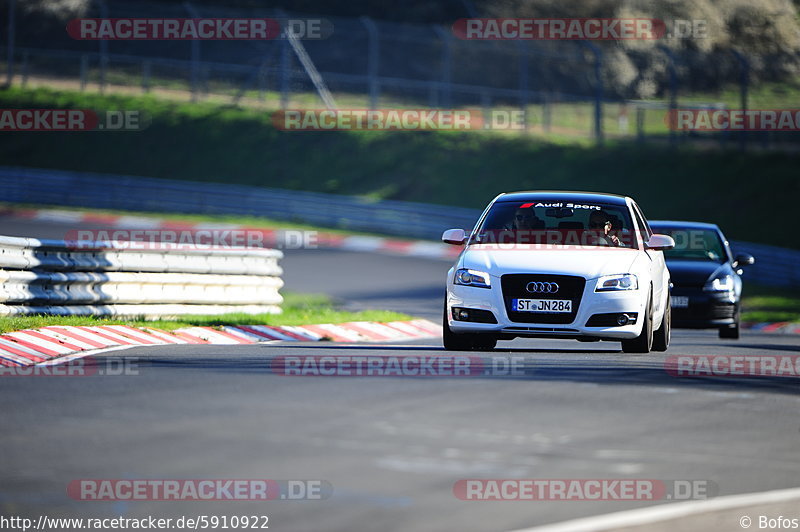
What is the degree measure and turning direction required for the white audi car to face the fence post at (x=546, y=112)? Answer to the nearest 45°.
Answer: approximately 180°

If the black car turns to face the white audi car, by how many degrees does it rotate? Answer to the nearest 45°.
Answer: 0° — it already faces it

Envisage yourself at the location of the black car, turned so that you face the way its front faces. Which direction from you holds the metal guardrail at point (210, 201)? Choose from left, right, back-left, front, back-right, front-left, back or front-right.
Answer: back-right

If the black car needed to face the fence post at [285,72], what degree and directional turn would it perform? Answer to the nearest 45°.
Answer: approximately 135° to its right

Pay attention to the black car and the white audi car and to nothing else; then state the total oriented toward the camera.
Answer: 2

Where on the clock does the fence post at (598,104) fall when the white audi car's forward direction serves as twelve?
The fence post is roughly at 6 o'clock from the white audi car.

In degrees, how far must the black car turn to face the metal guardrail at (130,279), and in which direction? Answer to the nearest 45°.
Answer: approximately 45° to its right

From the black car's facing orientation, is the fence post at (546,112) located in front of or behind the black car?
behind

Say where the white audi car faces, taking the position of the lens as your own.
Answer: facing the viewer

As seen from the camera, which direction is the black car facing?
toward the camera

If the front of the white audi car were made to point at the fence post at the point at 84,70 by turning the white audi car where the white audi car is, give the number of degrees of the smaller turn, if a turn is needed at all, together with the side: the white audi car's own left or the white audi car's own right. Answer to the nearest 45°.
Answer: approximately 135° to the white audi car's own right

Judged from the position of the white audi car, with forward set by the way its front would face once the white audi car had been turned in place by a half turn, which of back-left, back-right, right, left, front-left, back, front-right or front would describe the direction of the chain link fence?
front

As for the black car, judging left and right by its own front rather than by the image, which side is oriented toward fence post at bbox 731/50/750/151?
back
